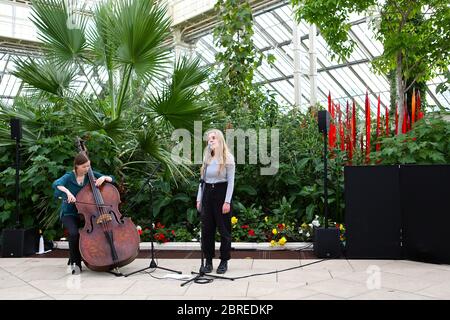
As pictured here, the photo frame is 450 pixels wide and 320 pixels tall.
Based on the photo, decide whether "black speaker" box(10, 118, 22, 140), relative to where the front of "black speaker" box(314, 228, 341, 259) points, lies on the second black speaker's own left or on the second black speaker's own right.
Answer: on the second black speaker's own right

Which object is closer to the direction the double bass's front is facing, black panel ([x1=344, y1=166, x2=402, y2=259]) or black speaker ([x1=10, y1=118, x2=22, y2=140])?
the black panel

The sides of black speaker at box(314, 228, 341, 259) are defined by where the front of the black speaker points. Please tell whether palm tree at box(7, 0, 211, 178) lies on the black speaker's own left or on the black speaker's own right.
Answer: on the black speaker's own right

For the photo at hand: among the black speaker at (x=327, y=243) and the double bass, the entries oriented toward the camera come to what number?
2

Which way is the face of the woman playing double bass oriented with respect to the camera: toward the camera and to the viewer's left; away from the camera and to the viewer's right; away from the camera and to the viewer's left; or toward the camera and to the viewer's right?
toward the camera and to the viewer's right

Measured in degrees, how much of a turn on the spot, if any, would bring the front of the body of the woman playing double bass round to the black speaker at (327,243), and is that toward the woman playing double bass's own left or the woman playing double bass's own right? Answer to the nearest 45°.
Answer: approximately 45° to the woman playing double bass's own left

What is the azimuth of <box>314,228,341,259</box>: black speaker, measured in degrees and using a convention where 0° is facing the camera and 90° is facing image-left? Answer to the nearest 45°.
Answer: approximately 0°

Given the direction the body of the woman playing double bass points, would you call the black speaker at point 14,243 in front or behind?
behind

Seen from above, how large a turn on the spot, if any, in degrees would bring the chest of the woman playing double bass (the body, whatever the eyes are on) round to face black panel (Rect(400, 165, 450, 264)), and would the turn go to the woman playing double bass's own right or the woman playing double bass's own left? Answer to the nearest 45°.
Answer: approximately 45° to the woman playing double bass's own left

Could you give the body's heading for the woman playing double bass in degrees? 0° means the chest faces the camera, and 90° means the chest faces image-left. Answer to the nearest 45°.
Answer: approximately 315°

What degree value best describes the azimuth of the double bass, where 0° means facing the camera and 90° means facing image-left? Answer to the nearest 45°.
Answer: approximately 0°
